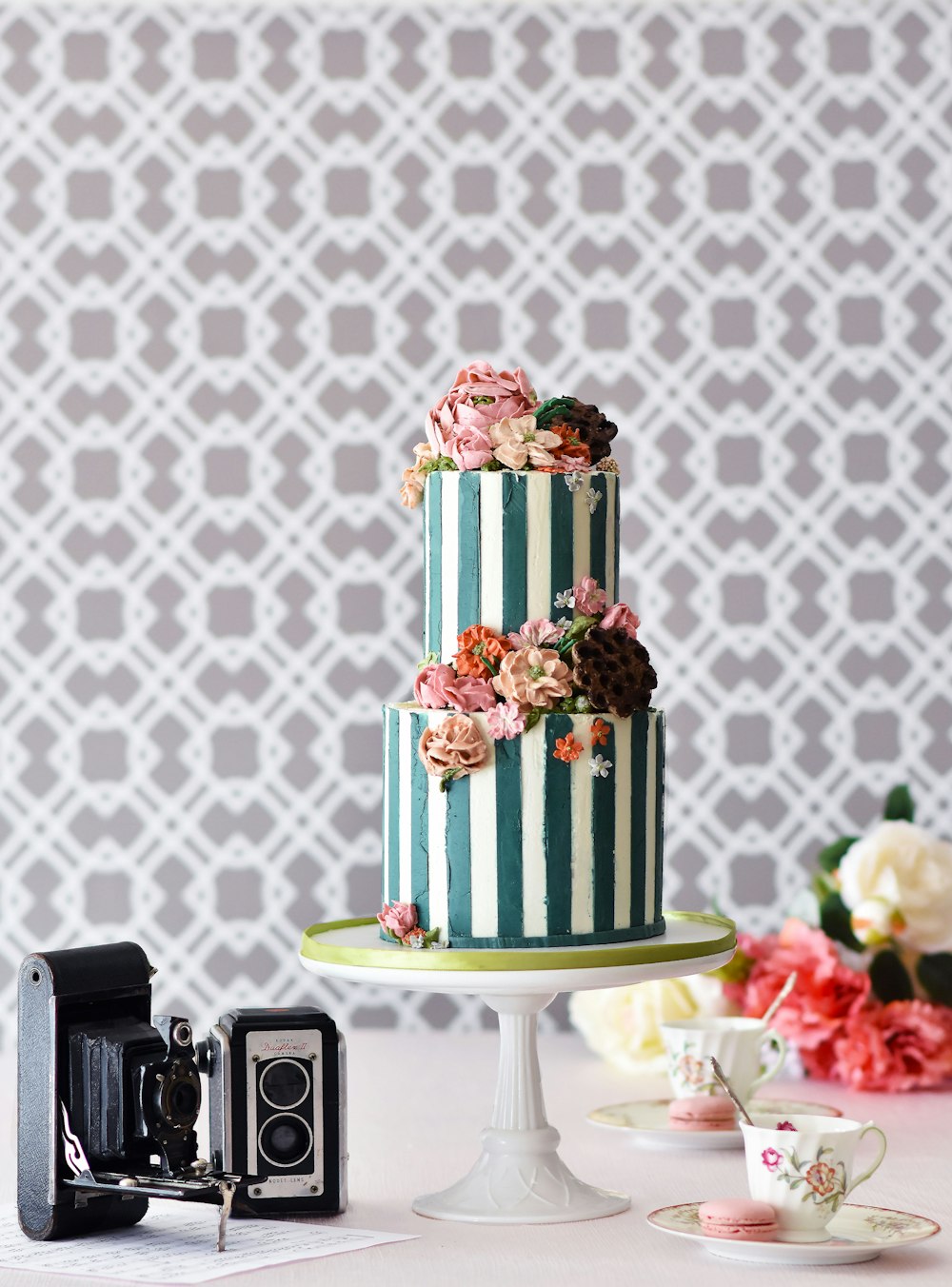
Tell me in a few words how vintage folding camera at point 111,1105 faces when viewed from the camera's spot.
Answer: facing the viewer and to the right of the viewer

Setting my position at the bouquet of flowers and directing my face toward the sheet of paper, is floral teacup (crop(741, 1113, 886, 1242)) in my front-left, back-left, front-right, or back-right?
front-left

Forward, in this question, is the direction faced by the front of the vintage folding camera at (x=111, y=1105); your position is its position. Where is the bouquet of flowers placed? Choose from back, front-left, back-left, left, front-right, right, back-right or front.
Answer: left

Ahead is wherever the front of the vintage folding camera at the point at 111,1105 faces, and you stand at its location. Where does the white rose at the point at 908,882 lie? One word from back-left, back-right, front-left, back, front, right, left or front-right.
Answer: left

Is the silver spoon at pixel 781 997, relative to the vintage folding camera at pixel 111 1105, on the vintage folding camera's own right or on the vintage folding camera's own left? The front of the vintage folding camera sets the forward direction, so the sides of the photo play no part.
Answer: on the vintage folding camera's own left
